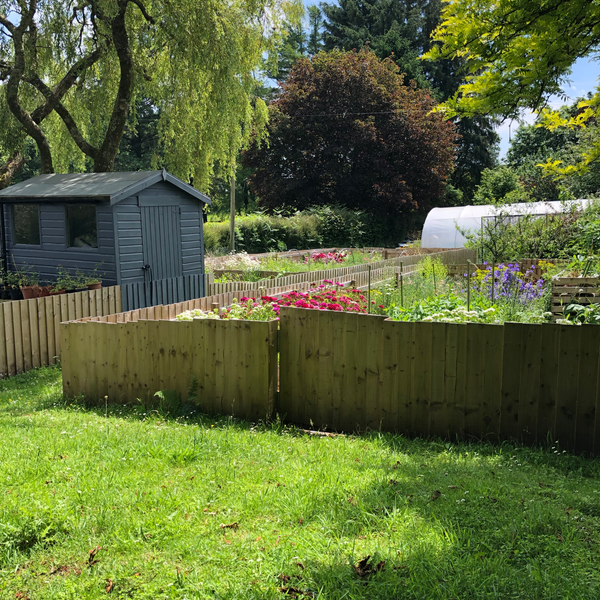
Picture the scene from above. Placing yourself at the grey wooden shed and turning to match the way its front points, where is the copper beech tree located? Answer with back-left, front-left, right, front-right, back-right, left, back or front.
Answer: left

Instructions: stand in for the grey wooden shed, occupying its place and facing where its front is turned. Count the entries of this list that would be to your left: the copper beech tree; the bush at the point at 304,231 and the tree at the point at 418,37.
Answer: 3

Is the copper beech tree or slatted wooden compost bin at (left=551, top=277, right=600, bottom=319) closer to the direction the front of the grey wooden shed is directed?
the slatted wooden compost bin

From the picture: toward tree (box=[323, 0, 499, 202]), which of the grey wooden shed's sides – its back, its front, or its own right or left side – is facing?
left

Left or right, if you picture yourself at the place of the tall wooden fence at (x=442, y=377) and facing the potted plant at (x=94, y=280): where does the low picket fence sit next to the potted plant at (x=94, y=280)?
right

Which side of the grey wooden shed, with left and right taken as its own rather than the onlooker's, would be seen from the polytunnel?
left

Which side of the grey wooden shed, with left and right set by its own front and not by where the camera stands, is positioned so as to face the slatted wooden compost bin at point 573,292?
front

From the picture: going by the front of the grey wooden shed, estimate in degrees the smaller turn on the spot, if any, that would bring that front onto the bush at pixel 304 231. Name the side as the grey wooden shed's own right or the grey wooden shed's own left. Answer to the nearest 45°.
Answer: approximately 90° to the grey wooden shed's own left

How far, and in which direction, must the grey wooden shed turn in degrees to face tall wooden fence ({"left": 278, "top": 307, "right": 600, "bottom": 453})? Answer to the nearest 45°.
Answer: approximately 45° to its right

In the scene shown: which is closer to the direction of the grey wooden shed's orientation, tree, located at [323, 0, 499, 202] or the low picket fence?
the low picket fence

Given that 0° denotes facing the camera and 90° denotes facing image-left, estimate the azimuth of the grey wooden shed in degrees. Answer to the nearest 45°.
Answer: approximately 315°
